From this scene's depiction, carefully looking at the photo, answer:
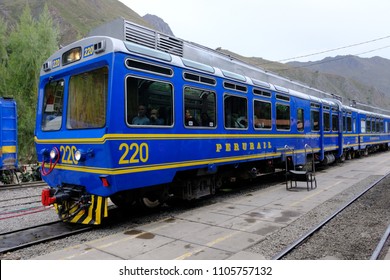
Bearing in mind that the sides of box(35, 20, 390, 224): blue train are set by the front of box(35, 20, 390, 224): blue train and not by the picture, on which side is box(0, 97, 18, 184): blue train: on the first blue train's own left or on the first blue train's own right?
on the first blue train's own right

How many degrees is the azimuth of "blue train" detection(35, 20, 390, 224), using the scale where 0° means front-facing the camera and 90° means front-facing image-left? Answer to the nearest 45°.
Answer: approximately 45°

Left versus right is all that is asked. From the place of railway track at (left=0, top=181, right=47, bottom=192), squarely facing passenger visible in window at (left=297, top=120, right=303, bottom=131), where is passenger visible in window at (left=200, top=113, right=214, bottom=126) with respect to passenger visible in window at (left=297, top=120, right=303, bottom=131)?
right

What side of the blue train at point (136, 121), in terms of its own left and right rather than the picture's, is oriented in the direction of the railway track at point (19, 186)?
right
